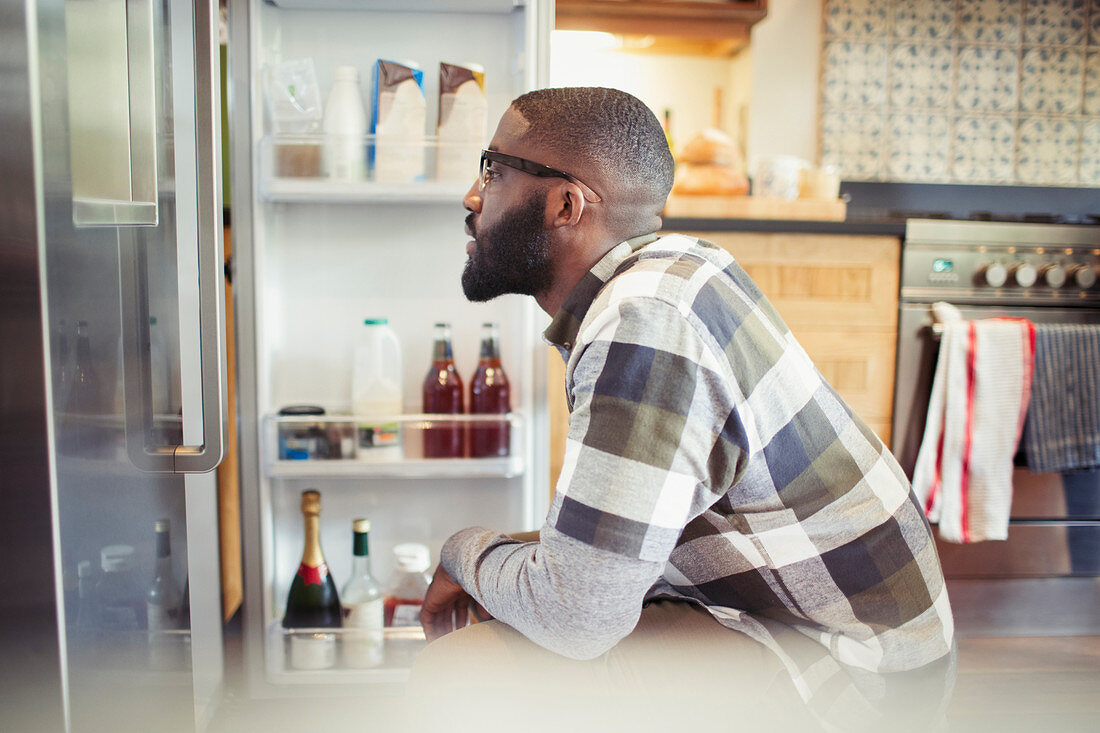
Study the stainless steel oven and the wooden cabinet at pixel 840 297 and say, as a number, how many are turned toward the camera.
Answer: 2

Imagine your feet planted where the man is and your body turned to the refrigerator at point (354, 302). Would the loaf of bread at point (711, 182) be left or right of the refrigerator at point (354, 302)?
right

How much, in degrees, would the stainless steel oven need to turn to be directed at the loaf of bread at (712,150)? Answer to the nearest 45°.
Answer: approximately 90° to its right

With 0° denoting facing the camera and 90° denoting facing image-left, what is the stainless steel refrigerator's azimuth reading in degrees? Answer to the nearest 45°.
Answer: approximately 315°

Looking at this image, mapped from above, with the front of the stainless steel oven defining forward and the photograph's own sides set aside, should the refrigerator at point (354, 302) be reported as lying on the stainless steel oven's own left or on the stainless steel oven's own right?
on the stainless steel oven's own right

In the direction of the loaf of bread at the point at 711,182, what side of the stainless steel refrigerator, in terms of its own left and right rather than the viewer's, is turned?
left

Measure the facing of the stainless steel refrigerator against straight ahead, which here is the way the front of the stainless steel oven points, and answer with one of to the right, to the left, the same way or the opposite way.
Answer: to the left
